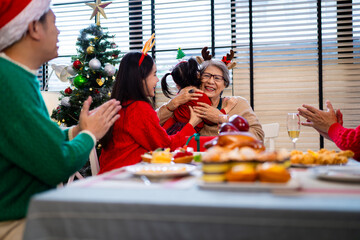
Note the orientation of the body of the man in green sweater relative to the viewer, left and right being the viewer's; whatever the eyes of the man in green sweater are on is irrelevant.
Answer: facing to the right of the viewer

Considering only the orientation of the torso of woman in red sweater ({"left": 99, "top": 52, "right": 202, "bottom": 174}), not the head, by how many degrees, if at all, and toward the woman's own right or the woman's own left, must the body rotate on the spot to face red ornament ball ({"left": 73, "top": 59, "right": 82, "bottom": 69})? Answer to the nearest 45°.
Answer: approximately 90° to the woman's own left

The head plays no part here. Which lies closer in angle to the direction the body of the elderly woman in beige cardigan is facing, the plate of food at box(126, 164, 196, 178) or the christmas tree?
the plate of food

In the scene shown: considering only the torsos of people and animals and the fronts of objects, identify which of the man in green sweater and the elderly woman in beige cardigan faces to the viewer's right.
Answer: the man in green sweater

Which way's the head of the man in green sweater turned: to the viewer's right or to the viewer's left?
to the viewer's right

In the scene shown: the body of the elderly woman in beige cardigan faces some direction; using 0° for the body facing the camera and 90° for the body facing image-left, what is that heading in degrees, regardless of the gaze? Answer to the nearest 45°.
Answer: approximately 45°

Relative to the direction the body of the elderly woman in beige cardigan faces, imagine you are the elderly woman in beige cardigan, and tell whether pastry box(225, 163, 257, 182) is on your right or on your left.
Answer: on your left

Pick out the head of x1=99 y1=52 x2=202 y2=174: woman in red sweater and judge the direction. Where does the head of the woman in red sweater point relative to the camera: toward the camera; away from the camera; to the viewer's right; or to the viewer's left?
to the viewer's right
